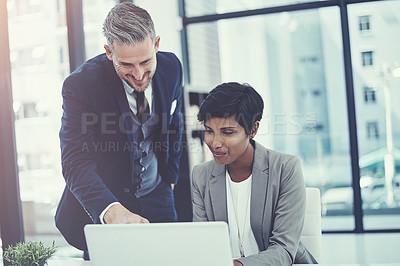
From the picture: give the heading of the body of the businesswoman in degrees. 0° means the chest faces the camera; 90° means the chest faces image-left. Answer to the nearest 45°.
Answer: approximately 45°

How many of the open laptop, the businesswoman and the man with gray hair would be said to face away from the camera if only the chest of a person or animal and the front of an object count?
1

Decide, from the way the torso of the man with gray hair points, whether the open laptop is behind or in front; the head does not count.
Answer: in front

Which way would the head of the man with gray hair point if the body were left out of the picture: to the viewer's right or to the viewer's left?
to the viewer's right

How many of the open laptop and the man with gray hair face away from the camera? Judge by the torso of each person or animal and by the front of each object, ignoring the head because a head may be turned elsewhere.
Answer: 1

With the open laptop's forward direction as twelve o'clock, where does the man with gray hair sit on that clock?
The man with gray hair is roughly at 12 o'clock from the open laptop.

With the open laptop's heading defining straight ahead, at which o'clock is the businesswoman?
The businesswoman is roughly at 1 o'clock from the open laptop.

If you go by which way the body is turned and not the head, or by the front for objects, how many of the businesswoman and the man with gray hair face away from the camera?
0

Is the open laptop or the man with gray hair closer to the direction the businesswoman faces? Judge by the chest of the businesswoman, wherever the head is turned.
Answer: the open laptop

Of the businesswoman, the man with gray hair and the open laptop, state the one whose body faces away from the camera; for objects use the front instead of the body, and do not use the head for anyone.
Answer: the open laptop

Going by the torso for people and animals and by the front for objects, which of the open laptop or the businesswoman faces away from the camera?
the open laptop

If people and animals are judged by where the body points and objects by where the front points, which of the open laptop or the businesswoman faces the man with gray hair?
the open laptop

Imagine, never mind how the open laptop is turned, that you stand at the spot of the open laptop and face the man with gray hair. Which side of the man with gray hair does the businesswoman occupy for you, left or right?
right

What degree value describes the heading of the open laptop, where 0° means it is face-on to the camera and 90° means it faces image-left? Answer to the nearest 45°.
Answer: approximately 180°

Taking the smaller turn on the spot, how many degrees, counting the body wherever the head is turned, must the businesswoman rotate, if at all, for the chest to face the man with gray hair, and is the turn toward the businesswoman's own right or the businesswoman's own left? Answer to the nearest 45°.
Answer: approximately 90° to the businesswoman's own right

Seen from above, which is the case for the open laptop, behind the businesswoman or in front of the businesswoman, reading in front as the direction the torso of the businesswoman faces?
in front
